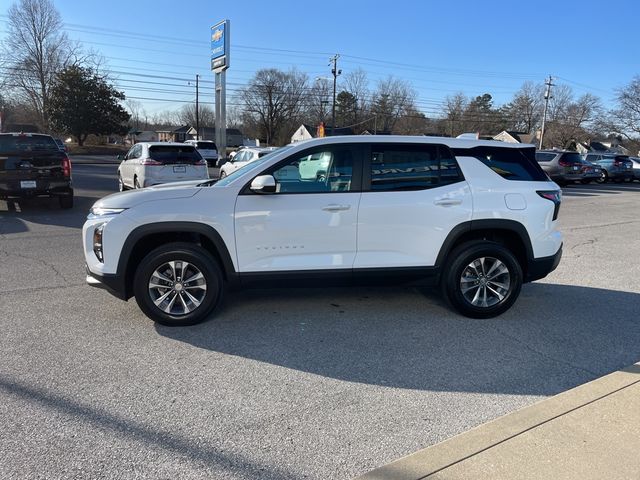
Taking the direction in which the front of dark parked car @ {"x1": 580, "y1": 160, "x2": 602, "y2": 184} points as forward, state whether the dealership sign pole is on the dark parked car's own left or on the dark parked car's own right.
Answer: on the dark parked car's own left

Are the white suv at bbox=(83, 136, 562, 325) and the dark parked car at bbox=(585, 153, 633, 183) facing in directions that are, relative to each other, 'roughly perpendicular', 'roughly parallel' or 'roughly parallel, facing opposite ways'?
roughly perpendicular

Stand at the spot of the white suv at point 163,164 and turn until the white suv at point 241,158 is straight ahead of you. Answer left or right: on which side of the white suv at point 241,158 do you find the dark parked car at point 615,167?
right

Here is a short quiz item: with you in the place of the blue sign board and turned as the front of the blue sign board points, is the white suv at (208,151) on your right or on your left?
on your right

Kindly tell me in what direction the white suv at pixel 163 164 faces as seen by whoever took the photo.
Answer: facing away from the viewer and to the left of the viewer

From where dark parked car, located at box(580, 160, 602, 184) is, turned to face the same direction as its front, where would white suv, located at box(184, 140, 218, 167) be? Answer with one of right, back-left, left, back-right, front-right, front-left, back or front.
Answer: front-left

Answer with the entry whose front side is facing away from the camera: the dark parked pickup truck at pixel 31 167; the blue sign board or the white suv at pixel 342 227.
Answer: the dark parked pickup truck

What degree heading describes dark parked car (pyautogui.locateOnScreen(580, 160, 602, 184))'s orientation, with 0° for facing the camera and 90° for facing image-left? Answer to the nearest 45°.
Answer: approximately 135°

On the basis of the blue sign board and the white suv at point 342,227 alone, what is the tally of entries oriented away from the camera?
0

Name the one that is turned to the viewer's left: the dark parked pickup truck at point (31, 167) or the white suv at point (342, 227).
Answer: the white suv

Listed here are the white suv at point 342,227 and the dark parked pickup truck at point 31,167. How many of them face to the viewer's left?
1

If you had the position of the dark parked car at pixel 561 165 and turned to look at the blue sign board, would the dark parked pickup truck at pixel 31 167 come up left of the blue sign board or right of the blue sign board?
left

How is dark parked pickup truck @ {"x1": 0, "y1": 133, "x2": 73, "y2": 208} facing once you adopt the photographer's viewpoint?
facing away from the viewer

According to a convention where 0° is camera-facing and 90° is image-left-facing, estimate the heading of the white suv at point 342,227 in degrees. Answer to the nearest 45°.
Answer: approximately 90°

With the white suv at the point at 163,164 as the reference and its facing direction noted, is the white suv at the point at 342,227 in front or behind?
behind
